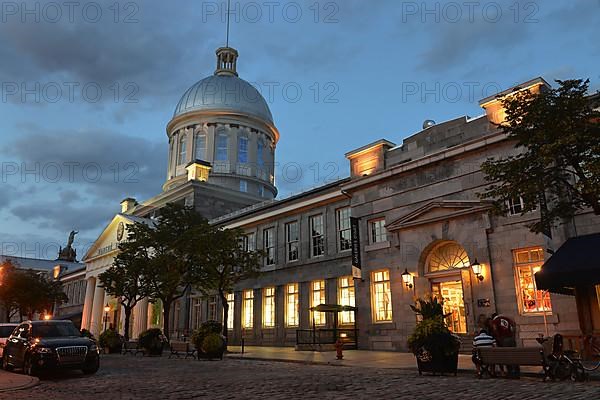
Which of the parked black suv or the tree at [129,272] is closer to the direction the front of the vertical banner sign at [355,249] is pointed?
the parked black suv

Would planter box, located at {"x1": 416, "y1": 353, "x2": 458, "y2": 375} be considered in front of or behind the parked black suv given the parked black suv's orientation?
in front

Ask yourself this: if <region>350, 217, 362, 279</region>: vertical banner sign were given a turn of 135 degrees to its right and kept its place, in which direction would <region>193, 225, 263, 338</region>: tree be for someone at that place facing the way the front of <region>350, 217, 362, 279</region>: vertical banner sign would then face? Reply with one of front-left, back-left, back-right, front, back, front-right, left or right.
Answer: front-left

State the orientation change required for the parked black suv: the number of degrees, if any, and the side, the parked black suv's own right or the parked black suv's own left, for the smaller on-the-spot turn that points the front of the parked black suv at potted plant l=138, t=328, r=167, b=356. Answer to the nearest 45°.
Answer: approximately 90° to the parked black suv's own left

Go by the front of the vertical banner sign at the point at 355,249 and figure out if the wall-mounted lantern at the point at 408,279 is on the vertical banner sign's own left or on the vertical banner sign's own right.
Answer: on the vertical banner sign's own left

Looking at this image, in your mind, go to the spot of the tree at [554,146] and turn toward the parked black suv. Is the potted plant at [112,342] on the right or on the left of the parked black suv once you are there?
right

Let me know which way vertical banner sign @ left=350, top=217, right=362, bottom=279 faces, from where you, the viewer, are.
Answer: facing the viewer

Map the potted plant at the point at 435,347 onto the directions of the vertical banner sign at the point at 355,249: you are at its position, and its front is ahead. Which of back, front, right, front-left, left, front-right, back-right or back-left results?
front

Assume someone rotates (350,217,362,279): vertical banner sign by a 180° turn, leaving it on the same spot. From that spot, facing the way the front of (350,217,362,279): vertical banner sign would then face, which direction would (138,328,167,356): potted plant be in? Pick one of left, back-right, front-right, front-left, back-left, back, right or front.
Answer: left

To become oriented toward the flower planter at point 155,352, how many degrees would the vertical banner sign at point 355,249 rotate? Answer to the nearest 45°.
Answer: approximately 90° to its right

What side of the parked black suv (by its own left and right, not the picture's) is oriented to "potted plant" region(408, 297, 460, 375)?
front

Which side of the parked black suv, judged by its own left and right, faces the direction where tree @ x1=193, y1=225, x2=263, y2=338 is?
left

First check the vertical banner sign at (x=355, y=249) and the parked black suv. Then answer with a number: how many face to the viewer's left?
0

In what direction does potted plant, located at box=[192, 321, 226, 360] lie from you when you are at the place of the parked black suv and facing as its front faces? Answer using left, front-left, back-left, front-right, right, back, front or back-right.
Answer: left

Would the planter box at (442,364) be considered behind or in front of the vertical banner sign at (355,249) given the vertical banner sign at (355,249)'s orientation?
in front

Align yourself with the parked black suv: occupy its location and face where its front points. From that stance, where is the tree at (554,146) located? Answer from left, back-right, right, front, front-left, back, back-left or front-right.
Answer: front

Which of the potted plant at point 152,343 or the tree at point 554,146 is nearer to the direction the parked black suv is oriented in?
the tree
